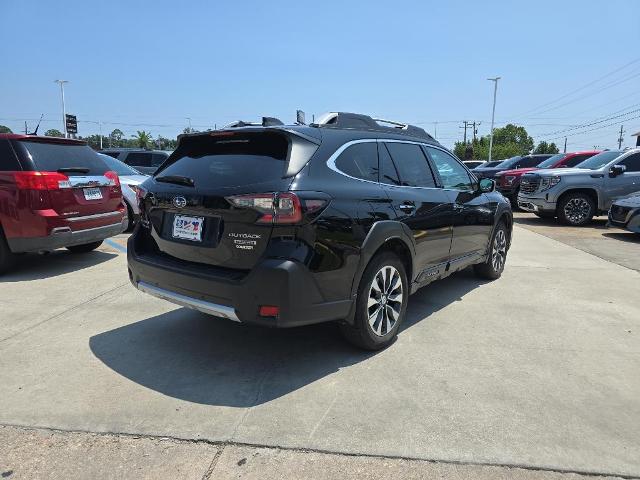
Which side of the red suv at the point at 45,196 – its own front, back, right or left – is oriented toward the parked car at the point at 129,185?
right

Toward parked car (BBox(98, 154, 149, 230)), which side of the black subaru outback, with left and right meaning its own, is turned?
left

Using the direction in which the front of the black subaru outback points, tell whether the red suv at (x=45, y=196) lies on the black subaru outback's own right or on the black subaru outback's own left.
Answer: on the black subaru outback's own left

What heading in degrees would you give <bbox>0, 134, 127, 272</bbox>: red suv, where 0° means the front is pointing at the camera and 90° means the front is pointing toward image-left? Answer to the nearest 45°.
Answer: approximately 135°

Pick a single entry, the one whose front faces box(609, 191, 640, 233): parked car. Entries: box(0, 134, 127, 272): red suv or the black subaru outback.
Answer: the black subaru outback

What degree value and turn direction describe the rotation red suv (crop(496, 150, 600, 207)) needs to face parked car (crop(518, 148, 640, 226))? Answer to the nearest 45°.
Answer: approximately 90° to its left

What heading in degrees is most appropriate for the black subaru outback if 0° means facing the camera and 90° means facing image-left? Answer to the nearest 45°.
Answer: approximately 225°

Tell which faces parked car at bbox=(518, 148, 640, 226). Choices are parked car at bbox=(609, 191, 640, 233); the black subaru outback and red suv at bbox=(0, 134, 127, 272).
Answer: the black subaru outback

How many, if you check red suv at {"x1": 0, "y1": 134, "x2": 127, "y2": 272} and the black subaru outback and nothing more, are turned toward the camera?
0

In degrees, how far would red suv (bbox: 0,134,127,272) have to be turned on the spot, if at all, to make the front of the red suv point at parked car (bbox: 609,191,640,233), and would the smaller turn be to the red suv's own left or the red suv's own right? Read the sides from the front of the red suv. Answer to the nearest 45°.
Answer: approximately 135° to the red suv's own right

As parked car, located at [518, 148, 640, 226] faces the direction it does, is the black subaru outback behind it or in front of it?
in front

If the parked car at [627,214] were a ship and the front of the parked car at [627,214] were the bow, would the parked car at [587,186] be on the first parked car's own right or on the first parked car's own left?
on the first parked car's own right

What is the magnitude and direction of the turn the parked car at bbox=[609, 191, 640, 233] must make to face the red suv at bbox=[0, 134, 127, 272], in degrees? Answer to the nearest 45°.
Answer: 0° — it already faces it
